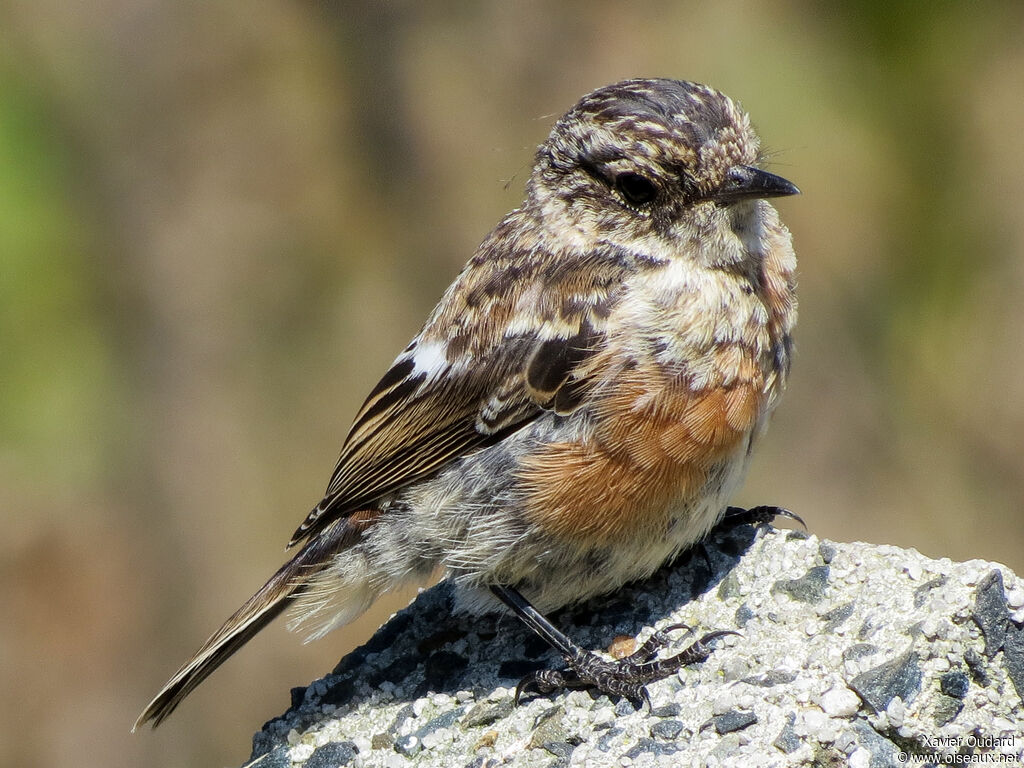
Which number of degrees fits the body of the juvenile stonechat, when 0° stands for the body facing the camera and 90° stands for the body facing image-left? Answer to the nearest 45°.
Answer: approximately 315°
